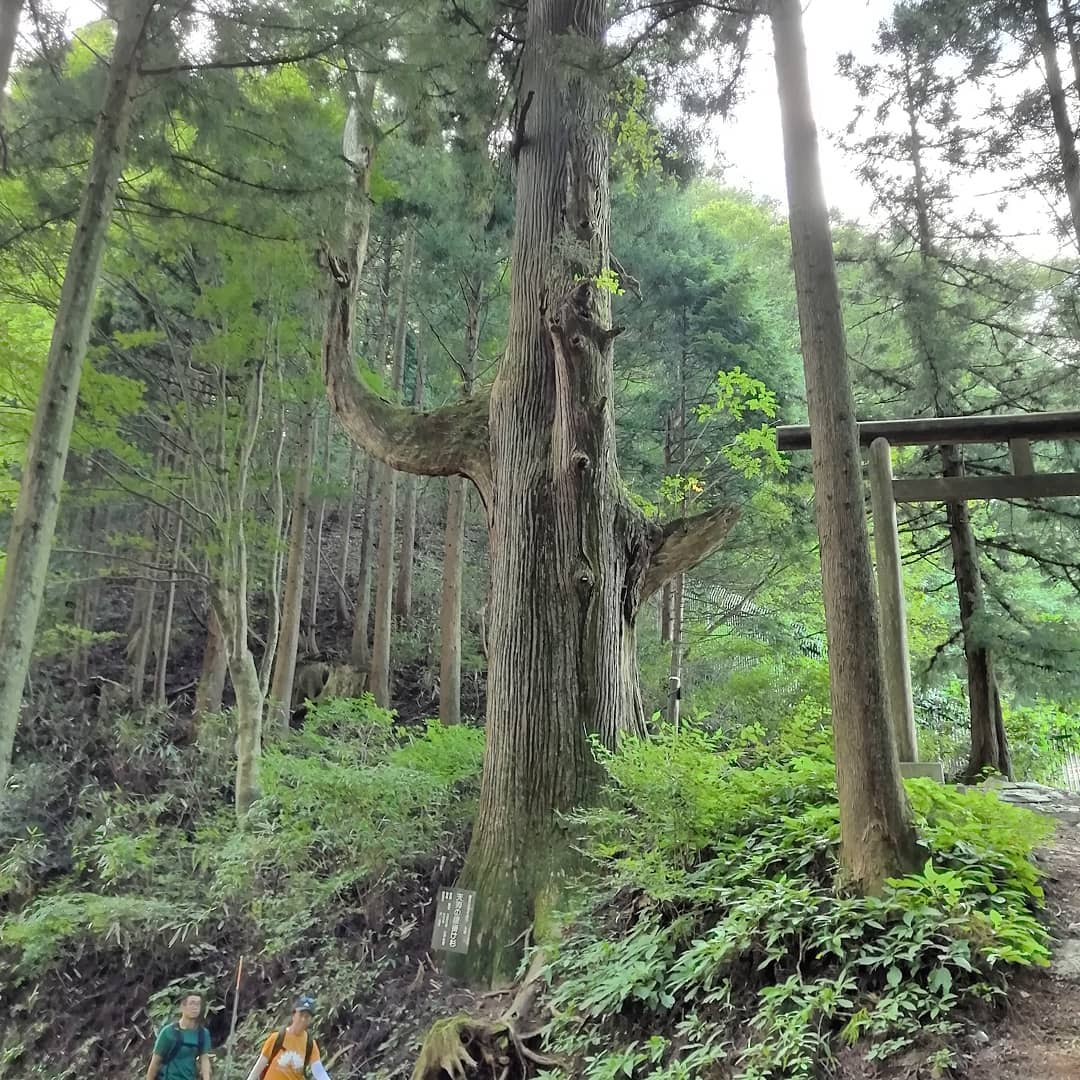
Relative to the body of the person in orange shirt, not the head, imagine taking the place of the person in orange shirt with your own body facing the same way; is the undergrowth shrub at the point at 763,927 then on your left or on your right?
on your left

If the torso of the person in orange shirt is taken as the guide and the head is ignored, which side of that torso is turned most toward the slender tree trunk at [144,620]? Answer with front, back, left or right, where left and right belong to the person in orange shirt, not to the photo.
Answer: back

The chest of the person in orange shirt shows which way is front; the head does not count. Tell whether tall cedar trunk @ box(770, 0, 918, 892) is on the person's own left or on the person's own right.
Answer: on the person's own left

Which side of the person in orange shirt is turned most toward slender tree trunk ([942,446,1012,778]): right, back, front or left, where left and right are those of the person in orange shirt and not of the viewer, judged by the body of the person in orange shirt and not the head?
left

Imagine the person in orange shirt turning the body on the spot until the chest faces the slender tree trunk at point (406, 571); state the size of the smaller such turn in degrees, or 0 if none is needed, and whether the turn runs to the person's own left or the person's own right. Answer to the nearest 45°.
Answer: approximately 180°

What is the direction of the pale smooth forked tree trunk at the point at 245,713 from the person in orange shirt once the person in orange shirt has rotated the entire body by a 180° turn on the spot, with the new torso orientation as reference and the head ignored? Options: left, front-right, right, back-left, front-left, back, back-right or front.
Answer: front

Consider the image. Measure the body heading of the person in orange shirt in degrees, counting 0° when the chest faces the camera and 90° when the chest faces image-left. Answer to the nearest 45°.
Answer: approximately 0°

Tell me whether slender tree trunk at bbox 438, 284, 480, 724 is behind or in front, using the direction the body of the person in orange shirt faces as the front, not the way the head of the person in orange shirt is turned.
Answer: behind

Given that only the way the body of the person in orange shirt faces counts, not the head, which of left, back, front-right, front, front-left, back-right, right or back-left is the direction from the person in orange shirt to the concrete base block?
left

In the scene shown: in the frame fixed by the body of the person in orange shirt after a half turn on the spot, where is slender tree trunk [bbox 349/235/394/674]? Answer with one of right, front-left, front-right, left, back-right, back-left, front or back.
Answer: front

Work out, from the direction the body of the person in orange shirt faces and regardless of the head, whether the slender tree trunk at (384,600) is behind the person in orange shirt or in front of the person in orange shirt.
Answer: behind
